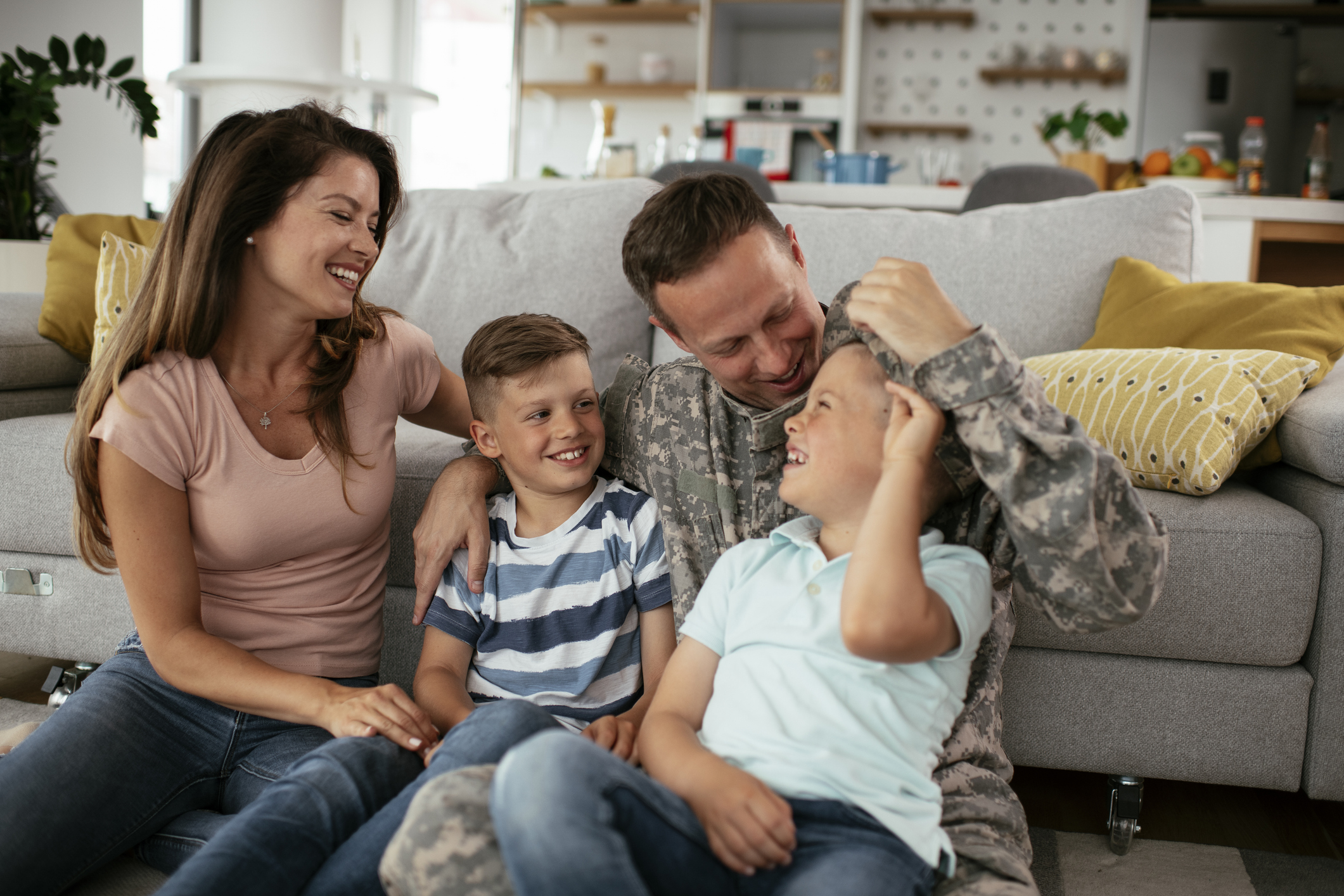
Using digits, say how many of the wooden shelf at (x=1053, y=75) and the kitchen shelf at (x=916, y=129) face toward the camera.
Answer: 2

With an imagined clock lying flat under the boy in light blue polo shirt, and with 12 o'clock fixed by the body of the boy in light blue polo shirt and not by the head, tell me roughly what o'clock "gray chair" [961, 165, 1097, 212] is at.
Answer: The gray chair is roughly at 5 o'clock from the boy in light blue polo shirt.

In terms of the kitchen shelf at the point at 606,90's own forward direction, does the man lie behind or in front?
in front

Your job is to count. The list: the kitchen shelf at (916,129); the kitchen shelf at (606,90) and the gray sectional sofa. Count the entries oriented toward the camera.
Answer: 3

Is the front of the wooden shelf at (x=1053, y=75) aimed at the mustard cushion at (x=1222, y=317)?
yes

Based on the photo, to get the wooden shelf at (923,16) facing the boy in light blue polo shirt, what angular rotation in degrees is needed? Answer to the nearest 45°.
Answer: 0° — it already faces them

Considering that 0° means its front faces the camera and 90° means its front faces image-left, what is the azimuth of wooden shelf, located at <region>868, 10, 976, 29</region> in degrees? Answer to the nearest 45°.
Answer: approximately 0°

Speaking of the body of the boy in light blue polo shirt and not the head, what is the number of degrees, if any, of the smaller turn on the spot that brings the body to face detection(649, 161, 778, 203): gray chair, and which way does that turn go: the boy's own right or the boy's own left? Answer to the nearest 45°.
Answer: approximately 135° to the boy's own right
